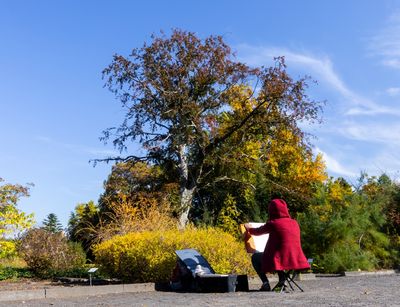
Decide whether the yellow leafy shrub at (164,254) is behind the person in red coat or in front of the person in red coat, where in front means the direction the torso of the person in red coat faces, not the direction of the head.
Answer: in front

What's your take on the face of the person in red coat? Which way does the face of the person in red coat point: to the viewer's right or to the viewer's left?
to the viewer's left

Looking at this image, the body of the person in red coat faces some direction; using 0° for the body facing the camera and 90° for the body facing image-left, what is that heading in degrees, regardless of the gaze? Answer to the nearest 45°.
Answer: approximately 135°

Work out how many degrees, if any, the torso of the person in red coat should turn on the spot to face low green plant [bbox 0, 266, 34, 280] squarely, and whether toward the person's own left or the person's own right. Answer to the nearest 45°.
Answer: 0° — they already face it
